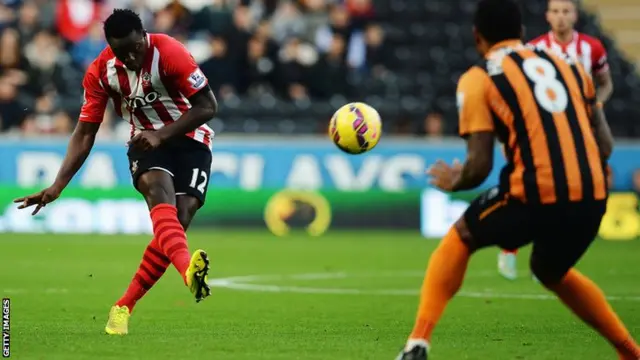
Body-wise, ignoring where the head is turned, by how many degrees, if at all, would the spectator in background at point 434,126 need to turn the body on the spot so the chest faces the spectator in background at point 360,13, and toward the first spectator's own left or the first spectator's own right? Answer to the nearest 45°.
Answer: approximately 135° to the first spectator's own right

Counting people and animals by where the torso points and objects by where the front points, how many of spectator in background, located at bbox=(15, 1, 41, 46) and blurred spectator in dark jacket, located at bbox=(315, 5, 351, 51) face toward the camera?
2

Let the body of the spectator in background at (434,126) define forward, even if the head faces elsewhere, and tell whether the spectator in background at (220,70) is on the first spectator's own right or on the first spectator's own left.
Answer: on the first spectator's own right

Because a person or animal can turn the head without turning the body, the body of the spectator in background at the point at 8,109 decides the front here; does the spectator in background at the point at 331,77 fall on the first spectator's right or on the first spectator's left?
on the first spectator's left

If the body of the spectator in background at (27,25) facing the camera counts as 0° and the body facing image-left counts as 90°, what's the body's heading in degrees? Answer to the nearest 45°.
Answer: approximately 0°

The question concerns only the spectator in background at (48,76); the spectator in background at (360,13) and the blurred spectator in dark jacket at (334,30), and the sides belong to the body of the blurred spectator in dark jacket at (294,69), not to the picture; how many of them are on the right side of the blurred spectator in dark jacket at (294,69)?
1

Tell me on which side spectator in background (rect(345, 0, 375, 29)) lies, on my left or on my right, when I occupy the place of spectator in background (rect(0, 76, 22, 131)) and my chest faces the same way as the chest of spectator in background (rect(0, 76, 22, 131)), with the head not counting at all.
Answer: on my left

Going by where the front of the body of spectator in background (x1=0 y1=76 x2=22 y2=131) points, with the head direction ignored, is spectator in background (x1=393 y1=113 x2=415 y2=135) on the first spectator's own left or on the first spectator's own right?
on the first spectator's own left
